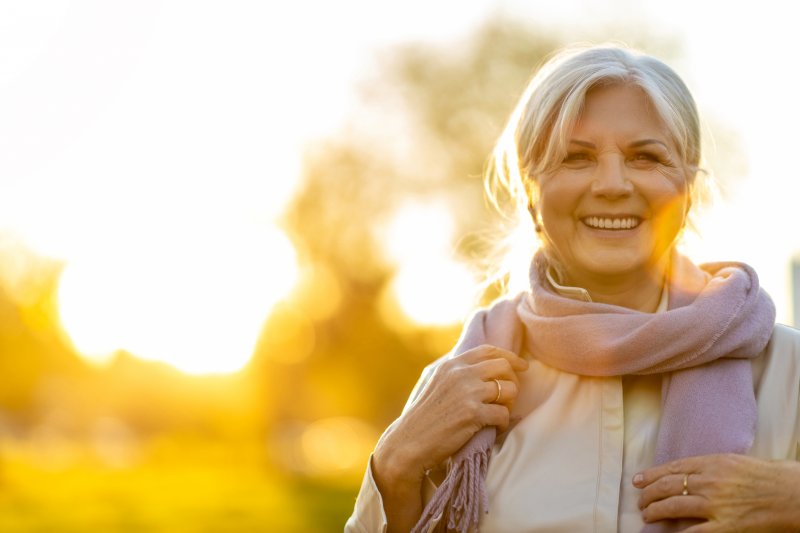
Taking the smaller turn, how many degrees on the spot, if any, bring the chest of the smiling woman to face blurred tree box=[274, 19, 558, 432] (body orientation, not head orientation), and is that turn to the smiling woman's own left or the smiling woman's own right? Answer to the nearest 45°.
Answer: approximately 180°

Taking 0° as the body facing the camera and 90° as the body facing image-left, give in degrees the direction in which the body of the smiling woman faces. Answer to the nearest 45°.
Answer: approximately 0°
